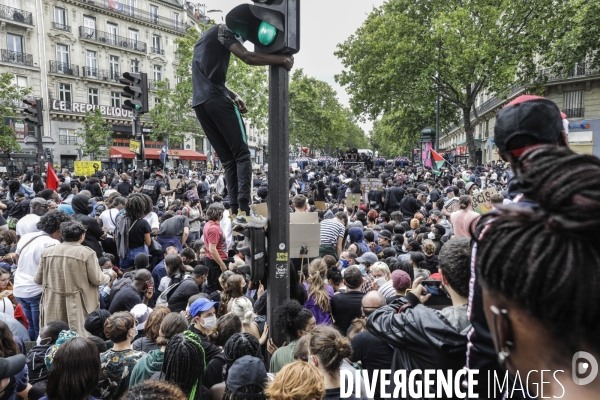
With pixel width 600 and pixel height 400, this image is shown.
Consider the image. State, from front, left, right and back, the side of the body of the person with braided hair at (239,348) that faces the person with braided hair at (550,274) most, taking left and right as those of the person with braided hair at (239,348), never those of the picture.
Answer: back

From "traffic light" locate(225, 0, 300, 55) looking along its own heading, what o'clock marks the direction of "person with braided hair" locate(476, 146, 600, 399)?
The person with braided hair is roughly at 10 o'clock from the traffic light.

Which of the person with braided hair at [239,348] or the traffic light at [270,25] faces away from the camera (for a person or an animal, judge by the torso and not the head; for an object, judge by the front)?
the person with braided hair

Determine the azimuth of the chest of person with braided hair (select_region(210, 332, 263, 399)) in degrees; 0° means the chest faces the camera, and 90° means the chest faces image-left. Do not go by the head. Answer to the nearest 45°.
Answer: approximately 180°

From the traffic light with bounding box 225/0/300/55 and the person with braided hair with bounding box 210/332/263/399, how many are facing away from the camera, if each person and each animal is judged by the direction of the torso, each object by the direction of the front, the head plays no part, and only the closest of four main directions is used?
1

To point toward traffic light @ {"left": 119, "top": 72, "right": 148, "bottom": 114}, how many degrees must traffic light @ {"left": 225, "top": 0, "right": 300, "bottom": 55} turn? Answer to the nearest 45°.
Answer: approximately 90° to its right

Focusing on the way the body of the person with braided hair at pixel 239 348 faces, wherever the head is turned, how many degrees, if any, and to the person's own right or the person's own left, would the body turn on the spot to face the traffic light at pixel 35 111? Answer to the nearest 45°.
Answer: approximately 45° to the person's own left

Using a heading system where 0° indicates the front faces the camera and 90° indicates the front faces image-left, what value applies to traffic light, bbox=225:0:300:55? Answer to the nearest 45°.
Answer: approximately 45°
